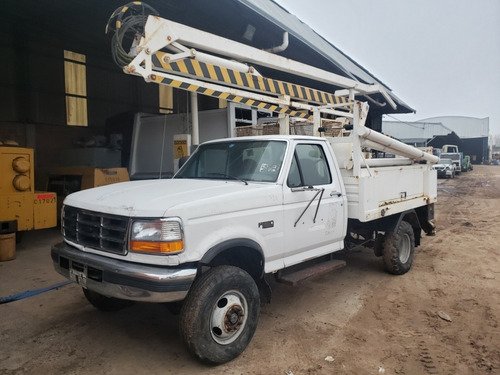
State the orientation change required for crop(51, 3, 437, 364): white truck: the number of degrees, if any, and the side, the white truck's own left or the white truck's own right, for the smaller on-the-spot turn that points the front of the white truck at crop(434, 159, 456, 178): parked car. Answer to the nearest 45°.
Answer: approximately 180°

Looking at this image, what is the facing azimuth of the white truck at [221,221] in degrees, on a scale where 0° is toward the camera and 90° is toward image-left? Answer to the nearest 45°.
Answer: approximately 45°

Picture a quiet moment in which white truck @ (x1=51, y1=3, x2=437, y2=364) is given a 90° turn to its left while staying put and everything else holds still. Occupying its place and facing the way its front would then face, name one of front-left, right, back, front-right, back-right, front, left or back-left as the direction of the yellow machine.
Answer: back
